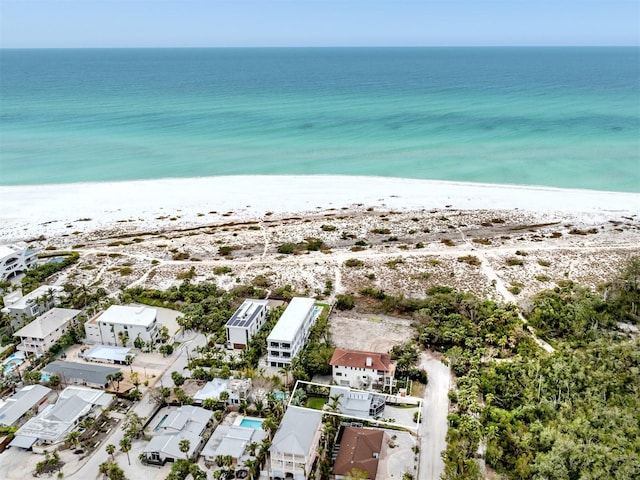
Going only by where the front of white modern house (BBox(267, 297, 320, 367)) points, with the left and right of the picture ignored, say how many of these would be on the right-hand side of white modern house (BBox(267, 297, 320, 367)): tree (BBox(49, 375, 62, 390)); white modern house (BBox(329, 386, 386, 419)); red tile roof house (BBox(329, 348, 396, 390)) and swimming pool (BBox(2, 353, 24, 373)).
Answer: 2

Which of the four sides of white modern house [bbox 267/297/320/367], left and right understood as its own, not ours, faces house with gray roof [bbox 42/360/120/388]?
right

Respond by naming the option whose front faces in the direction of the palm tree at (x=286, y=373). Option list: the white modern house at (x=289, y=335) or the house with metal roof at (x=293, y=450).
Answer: the white modern house

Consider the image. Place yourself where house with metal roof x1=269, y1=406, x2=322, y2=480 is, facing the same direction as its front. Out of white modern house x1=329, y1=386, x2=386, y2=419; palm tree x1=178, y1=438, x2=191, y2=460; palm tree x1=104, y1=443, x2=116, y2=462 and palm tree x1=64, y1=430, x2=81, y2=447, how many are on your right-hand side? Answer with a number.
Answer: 3

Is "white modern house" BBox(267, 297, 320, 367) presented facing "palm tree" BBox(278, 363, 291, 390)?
yes

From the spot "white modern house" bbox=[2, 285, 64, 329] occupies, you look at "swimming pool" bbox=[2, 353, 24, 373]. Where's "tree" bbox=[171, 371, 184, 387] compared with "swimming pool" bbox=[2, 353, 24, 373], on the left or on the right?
left

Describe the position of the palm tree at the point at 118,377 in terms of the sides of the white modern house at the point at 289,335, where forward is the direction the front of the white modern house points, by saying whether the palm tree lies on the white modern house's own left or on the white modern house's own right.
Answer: on the white modern house's own right
